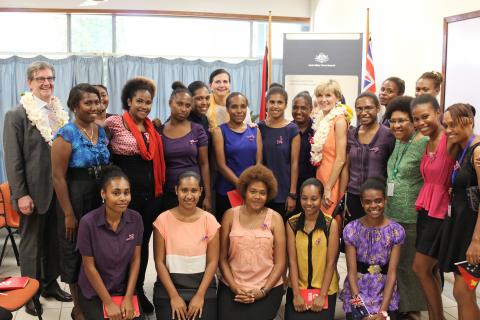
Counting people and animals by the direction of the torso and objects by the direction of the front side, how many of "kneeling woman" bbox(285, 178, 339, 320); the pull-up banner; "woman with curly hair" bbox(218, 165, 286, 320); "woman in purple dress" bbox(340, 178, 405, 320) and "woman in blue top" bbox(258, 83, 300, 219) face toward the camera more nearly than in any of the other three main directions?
5

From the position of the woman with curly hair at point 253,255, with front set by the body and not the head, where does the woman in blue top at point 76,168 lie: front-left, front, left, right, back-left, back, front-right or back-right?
right

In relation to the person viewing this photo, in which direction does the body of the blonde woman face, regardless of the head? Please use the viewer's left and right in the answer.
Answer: facing the viewer and to the left of the viewer

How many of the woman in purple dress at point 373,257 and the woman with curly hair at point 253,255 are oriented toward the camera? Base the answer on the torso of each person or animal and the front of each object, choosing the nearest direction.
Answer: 2

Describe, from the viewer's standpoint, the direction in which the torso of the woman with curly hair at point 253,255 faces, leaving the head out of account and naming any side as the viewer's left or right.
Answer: facing the viewer

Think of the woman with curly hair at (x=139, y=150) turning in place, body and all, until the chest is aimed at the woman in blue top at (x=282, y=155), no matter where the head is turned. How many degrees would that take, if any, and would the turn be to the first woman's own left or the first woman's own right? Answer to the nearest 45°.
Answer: approximately 45° to the first woman's own left

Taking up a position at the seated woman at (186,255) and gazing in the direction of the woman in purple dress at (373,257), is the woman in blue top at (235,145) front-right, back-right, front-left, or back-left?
front-left

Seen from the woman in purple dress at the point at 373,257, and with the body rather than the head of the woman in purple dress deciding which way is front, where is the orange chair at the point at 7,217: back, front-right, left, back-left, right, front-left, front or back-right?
right

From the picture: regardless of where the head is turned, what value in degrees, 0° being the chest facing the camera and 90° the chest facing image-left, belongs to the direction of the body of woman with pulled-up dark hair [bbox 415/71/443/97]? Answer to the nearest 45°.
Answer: approximately 45°

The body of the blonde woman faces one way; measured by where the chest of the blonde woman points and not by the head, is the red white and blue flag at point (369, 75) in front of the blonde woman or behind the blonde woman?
behind

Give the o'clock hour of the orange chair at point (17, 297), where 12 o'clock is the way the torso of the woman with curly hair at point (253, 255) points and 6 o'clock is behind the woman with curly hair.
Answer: The orange chair is roughly at 2 o'clock from the woman with curly hair.

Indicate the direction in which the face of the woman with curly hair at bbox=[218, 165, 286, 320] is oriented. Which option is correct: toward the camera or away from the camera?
toward the camera

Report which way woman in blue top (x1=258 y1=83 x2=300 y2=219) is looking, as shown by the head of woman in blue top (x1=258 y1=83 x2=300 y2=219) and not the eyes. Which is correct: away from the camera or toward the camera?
toward the camera

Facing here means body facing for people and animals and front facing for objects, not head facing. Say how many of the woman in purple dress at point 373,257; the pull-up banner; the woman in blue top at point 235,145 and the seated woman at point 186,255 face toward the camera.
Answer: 4

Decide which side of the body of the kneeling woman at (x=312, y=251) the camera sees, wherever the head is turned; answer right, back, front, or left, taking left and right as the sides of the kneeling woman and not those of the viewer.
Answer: front

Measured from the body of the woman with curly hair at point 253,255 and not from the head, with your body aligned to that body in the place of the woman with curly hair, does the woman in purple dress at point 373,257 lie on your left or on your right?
on your left
